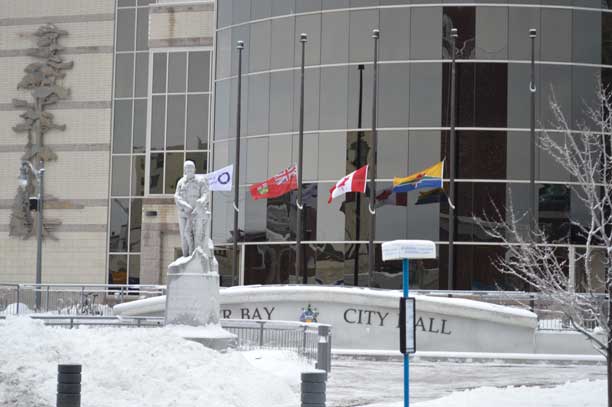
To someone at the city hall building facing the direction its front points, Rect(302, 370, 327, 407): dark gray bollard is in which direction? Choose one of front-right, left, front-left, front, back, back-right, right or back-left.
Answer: front

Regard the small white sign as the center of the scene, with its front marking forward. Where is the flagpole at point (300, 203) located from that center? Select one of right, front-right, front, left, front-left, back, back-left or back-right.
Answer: back

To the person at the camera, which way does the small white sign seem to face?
facing the viewer

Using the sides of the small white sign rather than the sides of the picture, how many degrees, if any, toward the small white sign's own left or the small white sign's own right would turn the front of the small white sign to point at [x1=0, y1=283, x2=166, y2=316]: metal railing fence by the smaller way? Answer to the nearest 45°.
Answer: approximately 135° to the small white sign's own right

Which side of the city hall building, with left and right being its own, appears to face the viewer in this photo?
front

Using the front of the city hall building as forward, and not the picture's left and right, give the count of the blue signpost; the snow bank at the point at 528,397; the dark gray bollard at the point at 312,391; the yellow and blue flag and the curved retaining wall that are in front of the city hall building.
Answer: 5

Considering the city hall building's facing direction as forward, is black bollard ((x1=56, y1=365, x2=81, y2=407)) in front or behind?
in front

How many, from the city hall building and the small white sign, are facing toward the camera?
2

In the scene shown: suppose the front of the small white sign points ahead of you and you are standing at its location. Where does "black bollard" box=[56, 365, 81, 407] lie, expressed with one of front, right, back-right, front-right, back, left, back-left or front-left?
right

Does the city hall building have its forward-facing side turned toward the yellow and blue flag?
yes

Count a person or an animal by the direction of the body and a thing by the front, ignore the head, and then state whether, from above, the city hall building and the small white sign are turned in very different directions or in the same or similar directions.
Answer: same or similar directions

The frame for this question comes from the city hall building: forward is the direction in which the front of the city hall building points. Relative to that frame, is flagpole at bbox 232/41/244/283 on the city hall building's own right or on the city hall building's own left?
on the city hall building's own right

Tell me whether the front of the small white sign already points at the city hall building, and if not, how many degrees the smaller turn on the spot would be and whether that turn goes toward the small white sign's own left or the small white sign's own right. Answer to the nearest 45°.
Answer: approximately 180°

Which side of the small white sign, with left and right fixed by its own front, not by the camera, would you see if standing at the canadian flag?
back
